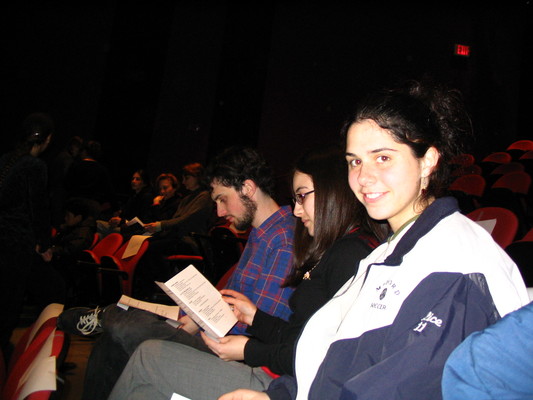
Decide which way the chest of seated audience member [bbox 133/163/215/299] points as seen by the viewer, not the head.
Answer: to the viewer's left

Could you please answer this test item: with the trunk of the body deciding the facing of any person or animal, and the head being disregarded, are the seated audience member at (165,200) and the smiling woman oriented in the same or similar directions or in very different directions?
same or similar directions

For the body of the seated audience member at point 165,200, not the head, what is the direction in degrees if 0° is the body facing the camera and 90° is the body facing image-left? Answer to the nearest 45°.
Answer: approximately 45°

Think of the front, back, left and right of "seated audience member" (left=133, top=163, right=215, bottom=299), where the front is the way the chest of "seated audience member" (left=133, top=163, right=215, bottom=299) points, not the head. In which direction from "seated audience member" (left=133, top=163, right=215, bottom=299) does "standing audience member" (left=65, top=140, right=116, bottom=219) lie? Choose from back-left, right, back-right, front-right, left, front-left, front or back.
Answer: front-right

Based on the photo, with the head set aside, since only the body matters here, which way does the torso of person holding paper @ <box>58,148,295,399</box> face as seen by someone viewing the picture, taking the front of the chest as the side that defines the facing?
to the viewer's left

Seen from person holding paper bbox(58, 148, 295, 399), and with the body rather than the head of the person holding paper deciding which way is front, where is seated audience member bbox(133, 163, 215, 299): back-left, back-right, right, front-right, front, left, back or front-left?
right

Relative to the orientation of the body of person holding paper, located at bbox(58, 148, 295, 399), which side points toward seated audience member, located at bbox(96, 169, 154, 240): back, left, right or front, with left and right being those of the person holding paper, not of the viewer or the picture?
right

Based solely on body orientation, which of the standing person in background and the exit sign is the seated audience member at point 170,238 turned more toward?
the standing person in background

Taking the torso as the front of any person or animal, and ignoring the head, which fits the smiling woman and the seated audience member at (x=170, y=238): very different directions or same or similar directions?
same or similar directions

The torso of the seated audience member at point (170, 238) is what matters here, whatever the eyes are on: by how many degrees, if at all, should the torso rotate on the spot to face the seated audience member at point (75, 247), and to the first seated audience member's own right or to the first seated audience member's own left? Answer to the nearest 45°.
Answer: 0° — they already face them

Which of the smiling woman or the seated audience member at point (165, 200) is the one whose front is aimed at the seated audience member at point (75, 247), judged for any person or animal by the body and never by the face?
the seated audience member at point (165, 200)

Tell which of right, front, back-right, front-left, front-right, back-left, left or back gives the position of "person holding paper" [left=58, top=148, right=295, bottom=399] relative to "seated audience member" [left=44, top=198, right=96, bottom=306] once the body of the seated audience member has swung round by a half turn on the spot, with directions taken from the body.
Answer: right

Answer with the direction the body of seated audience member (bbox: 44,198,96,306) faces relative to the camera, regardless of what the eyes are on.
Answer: to the viewer's left

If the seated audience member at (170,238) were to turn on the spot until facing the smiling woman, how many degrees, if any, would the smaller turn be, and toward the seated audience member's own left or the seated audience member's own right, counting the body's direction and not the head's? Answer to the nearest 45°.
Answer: approximately 90° to the seated audience member's own left

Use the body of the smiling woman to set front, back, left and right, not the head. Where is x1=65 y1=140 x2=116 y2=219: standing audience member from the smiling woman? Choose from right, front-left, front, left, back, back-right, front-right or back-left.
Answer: right

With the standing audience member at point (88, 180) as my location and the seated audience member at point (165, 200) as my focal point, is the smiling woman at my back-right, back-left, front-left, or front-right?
front-right

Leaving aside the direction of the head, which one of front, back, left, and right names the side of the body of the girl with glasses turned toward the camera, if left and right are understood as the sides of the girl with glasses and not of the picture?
left

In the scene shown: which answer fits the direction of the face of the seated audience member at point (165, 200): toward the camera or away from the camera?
toward the camera

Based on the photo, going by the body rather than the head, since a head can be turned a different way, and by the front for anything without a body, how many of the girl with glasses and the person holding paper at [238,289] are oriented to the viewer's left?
2
